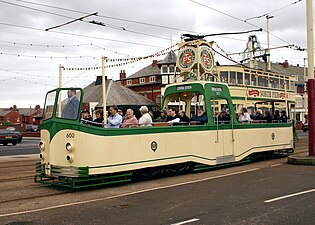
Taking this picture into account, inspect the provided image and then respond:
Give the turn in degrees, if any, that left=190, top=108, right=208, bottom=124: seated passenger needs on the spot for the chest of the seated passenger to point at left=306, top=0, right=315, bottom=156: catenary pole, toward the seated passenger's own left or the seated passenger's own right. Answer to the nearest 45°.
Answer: approximately 180°

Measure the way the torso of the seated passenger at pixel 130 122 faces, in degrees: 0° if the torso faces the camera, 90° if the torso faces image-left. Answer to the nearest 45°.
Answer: approximately 45°

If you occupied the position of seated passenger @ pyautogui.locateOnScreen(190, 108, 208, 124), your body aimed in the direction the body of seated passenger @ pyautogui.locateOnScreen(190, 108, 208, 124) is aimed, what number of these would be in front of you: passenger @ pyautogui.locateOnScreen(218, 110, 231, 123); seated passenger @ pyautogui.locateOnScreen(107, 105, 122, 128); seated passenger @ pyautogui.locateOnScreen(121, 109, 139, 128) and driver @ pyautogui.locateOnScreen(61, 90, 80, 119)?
3

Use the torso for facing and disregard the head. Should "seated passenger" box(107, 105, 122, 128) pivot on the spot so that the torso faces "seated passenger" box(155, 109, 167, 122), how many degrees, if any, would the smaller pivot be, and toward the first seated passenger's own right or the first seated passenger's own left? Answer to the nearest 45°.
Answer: approximately 180°

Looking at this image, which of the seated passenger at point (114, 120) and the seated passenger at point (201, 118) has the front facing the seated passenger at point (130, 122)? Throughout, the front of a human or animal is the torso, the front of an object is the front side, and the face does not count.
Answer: the seated passenger at point (201, 118)

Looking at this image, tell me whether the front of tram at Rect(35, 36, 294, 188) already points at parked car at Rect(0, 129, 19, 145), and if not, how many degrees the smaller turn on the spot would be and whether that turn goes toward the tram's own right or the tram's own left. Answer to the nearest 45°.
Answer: approximately 90° to the tram's own right

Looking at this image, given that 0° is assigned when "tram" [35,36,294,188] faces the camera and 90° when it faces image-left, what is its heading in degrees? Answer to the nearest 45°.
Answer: approximately 45°

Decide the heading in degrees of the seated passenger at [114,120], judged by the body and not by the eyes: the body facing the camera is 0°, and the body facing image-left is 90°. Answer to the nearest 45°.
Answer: approximately 45°

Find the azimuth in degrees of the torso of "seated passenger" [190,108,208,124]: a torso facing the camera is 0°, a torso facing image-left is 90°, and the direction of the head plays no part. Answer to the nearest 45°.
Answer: approximately 45°
